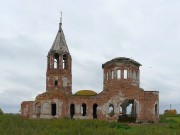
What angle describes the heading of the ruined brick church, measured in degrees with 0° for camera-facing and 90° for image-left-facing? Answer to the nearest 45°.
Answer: approximately 90°
